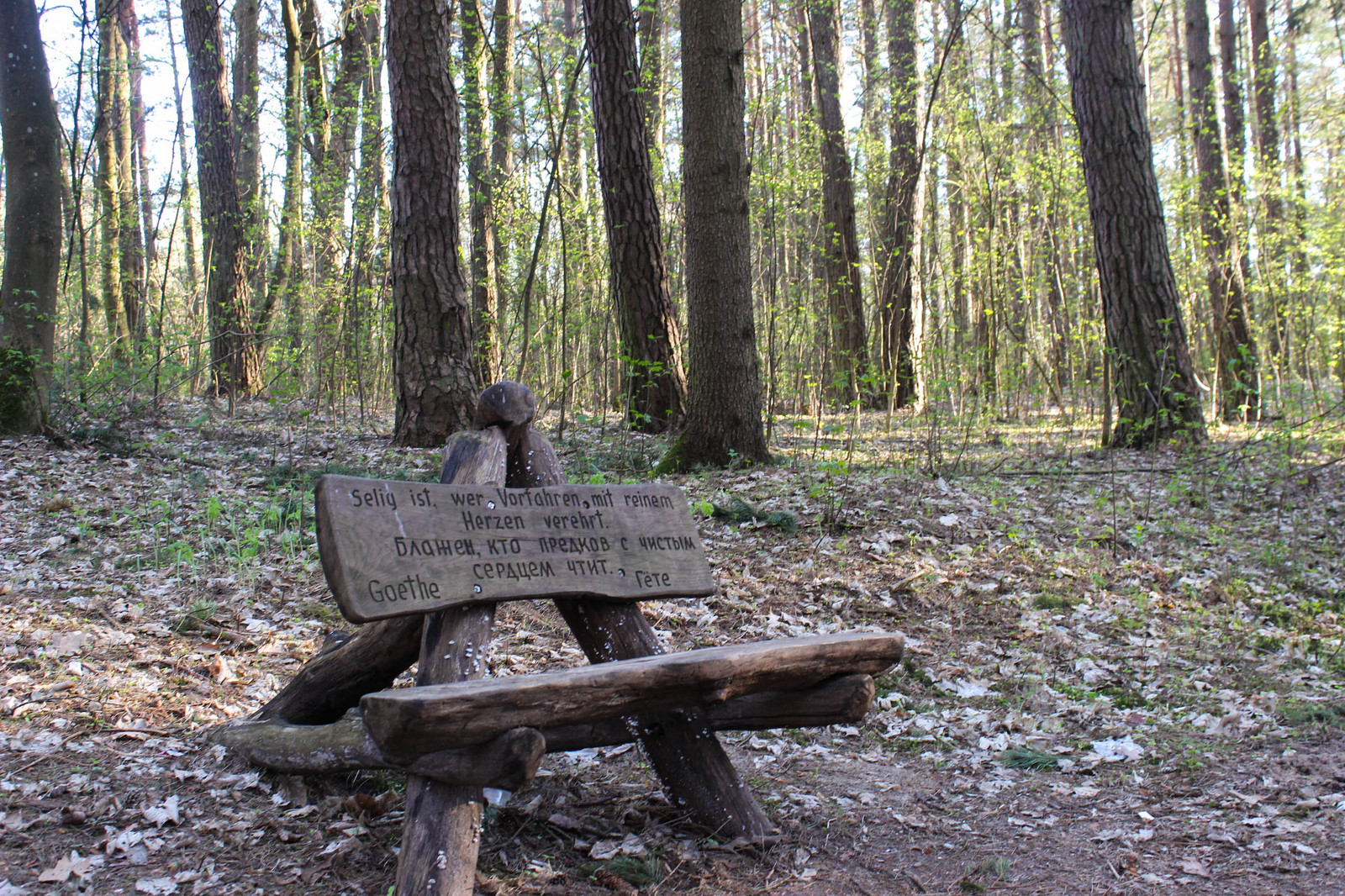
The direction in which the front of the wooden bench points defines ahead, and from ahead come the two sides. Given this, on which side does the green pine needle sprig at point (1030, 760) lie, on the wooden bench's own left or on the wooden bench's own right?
on the wooden bench's own left

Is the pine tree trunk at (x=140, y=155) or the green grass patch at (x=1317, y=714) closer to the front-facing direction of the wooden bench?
the green grass patch

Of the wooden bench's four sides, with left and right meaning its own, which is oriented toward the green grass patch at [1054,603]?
left

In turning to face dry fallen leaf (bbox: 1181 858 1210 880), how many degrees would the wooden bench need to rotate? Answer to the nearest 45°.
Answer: approximately 45° to its left

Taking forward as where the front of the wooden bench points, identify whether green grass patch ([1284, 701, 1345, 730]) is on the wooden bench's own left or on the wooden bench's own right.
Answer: on the wooden bench's own left

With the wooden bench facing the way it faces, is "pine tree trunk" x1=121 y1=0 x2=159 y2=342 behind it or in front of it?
behind

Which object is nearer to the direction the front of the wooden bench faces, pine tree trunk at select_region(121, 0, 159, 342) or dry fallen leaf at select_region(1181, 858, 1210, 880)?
the dry fallen leaf

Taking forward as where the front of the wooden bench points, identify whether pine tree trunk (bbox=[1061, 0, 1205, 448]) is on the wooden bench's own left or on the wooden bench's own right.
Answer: on the wooden bench's own left

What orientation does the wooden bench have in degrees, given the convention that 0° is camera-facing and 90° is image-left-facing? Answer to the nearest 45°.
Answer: approximately 315°
